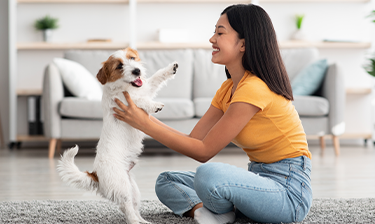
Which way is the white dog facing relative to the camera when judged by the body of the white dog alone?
to the viewer's right

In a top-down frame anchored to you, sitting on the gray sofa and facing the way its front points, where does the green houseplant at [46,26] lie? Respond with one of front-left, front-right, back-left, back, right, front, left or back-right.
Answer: back-right

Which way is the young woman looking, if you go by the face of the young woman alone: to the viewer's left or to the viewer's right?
to the viewer's left

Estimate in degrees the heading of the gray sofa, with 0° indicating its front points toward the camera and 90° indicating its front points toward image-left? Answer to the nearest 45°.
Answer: approximately 0°

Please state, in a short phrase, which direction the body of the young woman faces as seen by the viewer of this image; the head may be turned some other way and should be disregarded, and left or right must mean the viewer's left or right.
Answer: facing to the left of the viewer

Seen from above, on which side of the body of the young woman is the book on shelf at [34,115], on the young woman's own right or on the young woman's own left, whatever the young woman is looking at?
on the young woman's own right

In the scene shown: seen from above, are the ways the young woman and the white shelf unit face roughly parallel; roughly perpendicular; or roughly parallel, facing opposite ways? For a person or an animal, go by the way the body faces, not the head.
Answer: roughly perpendicular

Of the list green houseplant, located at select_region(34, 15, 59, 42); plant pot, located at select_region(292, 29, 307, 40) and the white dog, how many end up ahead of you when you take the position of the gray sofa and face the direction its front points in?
1

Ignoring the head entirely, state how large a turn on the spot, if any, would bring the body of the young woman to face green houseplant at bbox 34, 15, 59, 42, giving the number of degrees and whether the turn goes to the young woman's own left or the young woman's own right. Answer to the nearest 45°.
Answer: approximately 45° to the young woman's own right

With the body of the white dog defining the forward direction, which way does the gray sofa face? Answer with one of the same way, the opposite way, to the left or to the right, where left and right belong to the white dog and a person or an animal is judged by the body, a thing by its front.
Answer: to the right
